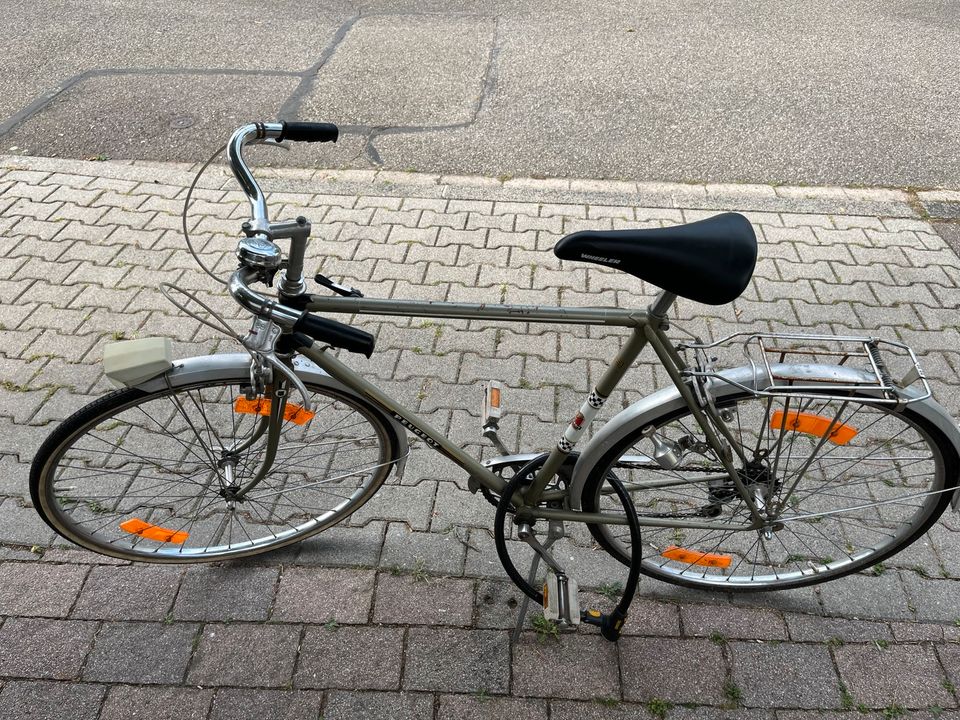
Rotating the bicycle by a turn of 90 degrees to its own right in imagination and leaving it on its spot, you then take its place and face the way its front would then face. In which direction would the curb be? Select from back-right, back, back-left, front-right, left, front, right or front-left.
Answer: front

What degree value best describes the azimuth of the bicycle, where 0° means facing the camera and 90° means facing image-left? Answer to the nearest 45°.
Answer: approximately 90°
